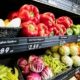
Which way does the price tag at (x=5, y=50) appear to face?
toward the camera

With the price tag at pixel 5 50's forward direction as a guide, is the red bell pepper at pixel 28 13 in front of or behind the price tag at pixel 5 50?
behind
